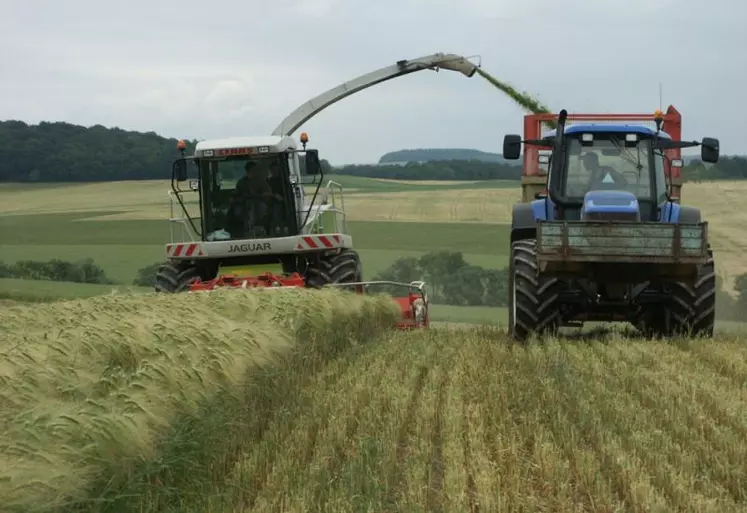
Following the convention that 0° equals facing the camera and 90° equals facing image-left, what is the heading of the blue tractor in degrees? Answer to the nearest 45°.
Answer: approximately 0°

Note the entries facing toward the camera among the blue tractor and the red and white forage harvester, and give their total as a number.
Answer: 2

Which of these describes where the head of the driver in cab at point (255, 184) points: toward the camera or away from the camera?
toward the camera

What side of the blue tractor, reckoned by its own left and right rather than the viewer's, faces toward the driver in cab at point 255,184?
right

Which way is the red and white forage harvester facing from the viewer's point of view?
toward the camera

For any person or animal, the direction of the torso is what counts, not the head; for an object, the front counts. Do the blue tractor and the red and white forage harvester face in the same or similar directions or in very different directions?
same or similar directions

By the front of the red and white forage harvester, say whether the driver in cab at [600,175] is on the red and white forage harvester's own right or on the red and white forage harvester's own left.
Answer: on the red and white forage harvester's own left

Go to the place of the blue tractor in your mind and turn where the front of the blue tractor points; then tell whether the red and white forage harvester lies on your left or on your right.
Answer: on your right

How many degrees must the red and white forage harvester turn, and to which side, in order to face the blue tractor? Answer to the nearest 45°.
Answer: approximately 45° to its left
